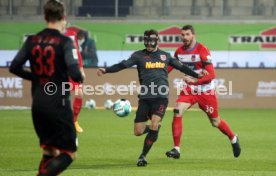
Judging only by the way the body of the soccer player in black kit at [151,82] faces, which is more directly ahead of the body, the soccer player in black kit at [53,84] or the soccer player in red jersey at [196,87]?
the soccer player in black kit

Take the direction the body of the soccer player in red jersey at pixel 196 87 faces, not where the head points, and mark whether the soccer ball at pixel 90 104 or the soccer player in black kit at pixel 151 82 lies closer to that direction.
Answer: the soccer player in black kit

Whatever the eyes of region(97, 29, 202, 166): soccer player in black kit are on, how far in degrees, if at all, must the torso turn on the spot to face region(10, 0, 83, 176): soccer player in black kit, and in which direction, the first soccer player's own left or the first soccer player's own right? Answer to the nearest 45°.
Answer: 0° — they already face them

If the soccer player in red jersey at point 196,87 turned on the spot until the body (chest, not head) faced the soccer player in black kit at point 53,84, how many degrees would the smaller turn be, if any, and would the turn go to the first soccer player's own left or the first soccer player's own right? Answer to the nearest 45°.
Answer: approximately 45° to the first soccer player's own left

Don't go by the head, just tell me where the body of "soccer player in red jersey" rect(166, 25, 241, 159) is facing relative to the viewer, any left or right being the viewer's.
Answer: facing the viewer and to the left of the viewer

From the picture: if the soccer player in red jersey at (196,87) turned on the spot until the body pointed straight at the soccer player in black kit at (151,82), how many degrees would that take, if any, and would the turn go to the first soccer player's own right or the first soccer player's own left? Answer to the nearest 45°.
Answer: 0° — they already face them

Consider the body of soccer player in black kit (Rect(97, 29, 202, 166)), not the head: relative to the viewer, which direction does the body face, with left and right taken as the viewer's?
facing the viewer

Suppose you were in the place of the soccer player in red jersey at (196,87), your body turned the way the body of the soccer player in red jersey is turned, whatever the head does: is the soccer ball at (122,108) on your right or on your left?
on your right

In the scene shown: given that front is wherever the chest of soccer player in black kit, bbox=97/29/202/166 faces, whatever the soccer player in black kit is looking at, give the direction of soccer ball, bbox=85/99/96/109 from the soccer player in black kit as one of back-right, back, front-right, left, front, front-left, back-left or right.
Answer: back

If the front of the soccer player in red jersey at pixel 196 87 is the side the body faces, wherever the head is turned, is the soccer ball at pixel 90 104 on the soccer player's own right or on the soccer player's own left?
on the soccer player's own right

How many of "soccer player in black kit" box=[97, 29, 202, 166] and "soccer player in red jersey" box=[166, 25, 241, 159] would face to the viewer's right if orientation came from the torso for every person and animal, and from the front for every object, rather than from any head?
0

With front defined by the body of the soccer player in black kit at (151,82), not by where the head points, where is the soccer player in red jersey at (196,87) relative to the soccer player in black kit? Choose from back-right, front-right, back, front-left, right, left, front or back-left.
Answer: back-left
